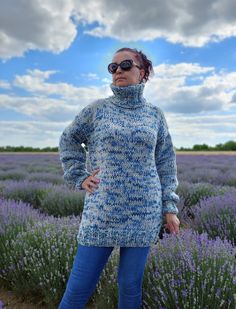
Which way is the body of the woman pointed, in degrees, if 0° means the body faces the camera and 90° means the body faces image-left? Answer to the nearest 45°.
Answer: approximately 0°

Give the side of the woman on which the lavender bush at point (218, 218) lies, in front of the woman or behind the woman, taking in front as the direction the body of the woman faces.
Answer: behind

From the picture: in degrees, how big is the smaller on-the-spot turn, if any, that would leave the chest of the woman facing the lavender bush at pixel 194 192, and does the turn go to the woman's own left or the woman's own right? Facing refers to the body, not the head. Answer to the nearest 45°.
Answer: approximately 180°

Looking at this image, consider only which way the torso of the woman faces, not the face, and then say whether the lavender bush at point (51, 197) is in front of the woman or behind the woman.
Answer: behind
